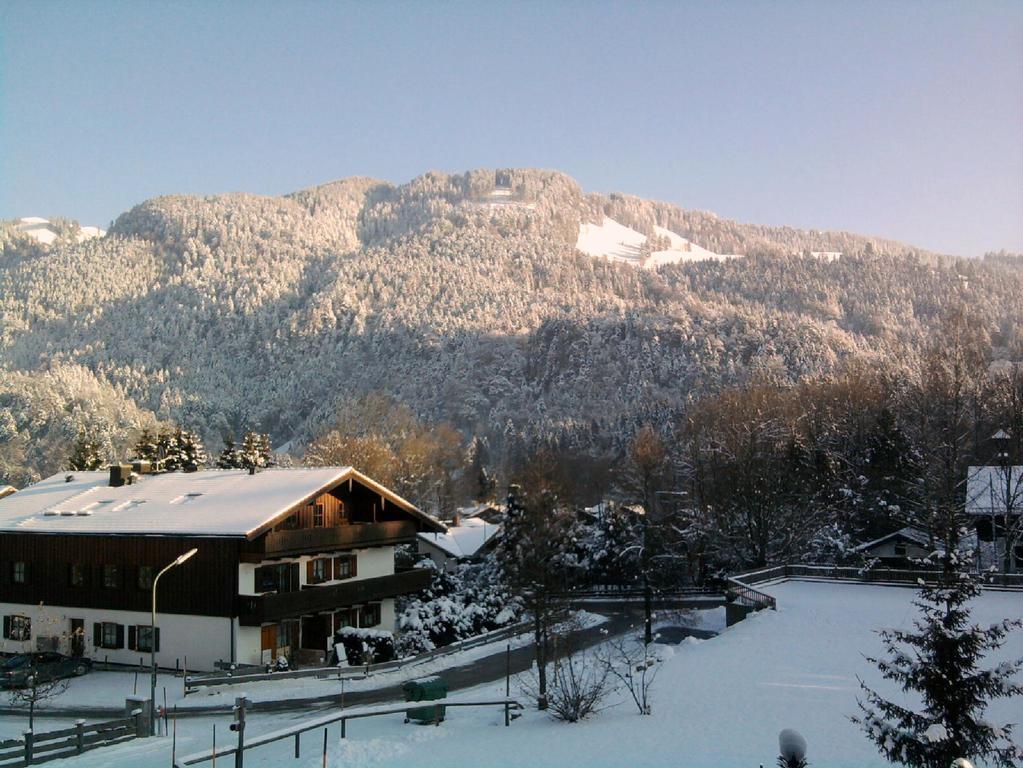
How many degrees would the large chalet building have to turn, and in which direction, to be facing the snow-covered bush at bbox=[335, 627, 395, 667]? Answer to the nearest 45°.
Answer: approximately 45° to its left

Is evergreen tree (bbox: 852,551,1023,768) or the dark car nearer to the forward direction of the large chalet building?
the evergreen tree

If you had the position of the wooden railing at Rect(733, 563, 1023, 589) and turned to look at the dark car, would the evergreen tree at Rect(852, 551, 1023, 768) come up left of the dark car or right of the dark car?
left

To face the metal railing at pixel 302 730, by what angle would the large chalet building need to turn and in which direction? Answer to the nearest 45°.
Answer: approximately 45° to its right

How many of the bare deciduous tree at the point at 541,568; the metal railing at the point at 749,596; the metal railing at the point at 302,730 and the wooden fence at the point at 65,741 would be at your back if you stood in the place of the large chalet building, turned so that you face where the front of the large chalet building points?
0

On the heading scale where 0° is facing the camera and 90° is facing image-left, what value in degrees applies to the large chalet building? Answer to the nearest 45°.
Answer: approximately 315°

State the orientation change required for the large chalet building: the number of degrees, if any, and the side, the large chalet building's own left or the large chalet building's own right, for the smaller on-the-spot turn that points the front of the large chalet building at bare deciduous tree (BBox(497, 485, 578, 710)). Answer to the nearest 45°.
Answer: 0° — it already faces it

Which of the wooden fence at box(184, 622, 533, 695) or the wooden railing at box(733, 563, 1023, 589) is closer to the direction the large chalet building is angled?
the wooden fence

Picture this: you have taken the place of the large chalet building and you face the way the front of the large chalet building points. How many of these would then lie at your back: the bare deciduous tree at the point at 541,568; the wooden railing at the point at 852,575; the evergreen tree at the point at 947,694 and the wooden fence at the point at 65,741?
0

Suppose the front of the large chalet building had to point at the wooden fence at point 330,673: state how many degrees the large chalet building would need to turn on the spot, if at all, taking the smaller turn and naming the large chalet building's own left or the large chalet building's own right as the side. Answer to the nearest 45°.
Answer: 0° — it already faces it

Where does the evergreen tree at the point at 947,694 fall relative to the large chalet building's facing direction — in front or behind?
in front

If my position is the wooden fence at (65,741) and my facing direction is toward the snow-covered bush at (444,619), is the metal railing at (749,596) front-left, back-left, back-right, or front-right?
front-right

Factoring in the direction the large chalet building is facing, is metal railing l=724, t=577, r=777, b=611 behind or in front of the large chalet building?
in front

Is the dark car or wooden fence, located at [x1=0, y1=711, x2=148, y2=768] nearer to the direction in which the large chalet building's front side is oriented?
the wooden fence

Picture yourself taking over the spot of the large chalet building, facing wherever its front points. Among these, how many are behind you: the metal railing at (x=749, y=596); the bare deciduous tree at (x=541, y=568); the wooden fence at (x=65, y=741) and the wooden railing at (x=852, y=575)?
0

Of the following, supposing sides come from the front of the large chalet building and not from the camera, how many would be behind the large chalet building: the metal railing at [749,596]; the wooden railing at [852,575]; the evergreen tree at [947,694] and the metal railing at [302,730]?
0

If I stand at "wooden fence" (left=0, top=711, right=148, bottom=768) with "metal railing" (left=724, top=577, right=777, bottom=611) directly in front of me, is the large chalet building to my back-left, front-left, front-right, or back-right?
front-left
